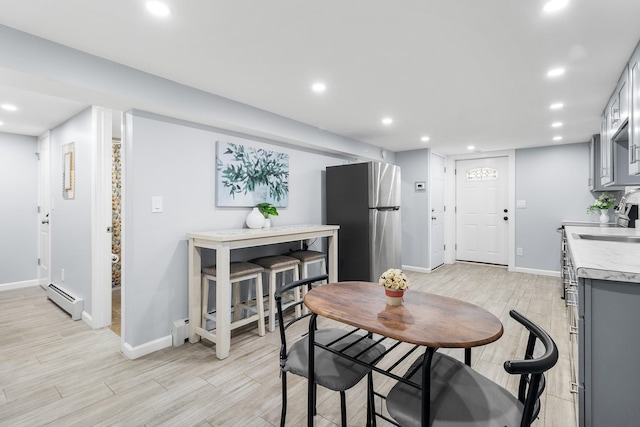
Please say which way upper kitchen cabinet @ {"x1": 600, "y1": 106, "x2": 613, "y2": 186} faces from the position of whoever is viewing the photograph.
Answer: facing to the left of the viewer

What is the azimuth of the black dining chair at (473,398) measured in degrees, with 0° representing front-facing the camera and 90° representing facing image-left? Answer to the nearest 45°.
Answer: approximately 90°

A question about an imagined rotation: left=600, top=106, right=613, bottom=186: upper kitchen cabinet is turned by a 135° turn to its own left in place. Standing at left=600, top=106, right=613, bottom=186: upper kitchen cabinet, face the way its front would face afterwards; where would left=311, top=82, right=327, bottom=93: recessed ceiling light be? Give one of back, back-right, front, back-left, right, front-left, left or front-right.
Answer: right

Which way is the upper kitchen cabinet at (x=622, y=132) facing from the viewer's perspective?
to the viewer's left

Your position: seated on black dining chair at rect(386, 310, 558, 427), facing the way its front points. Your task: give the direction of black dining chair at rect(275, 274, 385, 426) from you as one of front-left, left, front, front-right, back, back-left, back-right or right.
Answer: front

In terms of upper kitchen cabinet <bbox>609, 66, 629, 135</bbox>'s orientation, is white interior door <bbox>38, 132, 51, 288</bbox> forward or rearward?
forward

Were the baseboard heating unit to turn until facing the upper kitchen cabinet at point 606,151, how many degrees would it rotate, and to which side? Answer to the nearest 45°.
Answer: approximately 90° to its left

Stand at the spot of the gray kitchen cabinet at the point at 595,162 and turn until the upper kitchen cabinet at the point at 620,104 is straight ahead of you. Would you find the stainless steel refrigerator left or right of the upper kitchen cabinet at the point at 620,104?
right

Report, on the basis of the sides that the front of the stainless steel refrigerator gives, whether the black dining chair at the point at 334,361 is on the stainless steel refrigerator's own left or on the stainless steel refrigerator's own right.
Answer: on the stainless steel refrigerator's own right

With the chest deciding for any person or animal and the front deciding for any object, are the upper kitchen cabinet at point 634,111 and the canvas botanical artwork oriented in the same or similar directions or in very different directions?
very different directions

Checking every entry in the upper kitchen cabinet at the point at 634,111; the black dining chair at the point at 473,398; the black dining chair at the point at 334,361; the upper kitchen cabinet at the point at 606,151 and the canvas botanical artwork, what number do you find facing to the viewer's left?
3

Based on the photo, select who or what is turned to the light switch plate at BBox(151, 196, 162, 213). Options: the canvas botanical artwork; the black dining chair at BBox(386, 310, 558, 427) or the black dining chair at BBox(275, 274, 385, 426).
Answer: the black dining chair at BBox(386, 310, 558, 427)
